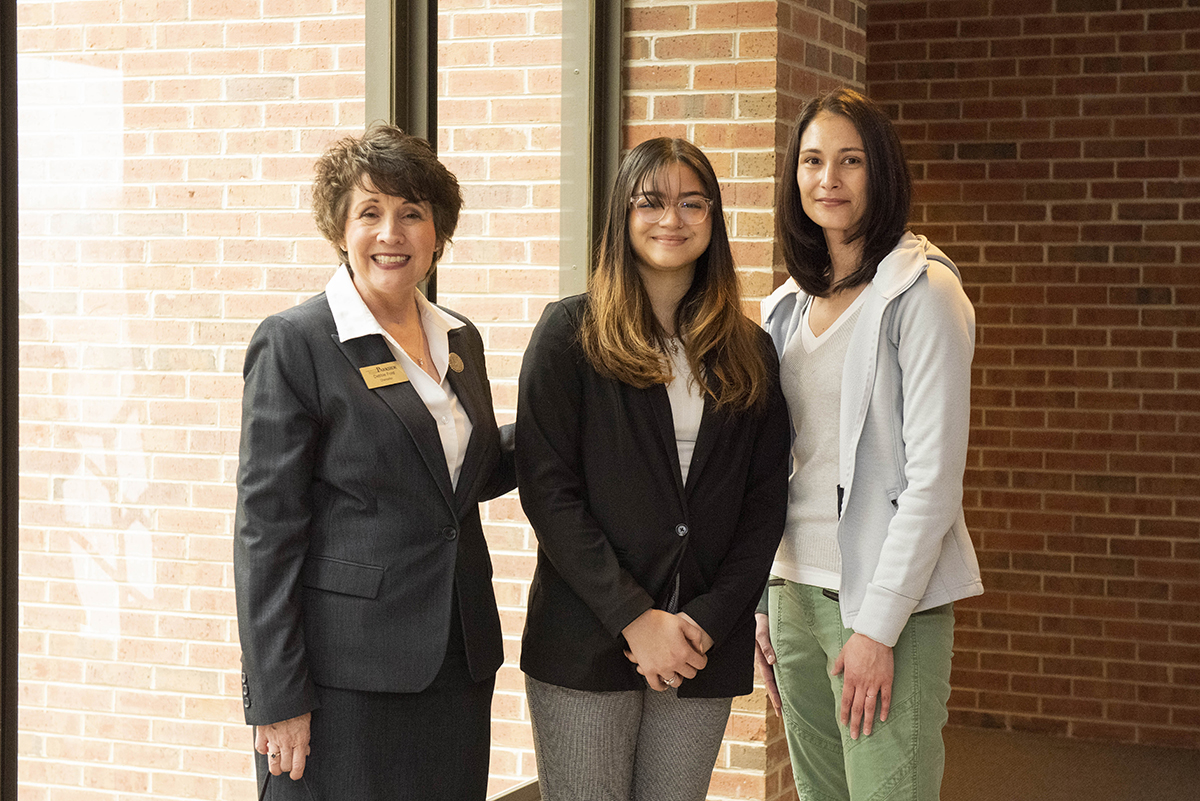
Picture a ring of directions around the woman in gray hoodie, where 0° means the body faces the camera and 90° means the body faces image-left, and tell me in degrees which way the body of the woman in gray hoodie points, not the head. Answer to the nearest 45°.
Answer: approximately 45°
